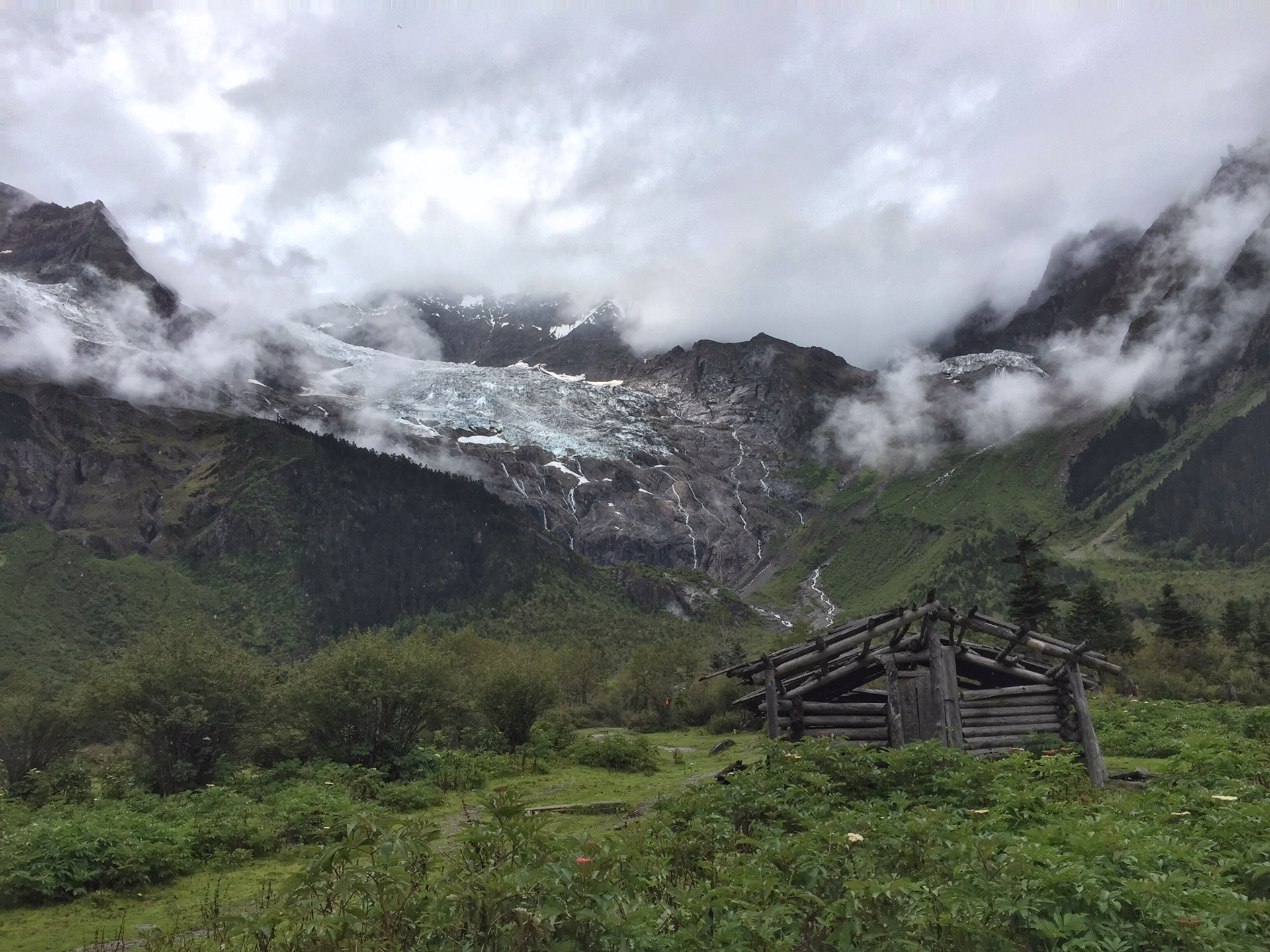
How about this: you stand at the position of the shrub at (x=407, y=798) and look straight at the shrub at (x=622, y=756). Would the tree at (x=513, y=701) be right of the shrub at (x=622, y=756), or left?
left

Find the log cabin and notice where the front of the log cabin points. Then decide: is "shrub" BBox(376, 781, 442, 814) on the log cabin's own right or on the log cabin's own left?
on the log cabin's own right

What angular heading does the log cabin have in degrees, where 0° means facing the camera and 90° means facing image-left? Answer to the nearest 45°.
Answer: approximately 0°

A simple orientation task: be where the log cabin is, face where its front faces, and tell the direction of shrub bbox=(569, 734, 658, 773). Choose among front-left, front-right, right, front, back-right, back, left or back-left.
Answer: back-right

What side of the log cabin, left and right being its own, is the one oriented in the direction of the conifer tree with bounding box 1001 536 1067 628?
back

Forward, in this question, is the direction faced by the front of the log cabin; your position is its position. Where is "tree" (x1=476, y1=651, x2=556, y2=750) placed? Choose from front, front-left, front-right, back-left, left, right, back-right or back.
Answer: back-right

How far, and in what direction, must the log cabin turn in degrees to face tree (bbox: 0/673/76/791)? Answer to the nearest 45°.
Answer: approximately 90° to its right

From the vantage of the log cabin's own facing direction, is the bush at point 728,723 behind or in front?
behind

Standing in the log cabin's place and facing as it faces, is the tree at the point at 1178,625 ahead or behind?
behind

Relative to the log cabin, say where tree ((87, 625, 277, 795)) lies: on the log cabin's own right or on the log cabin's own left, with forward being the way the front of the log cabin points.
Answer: on the log cabin's own right
